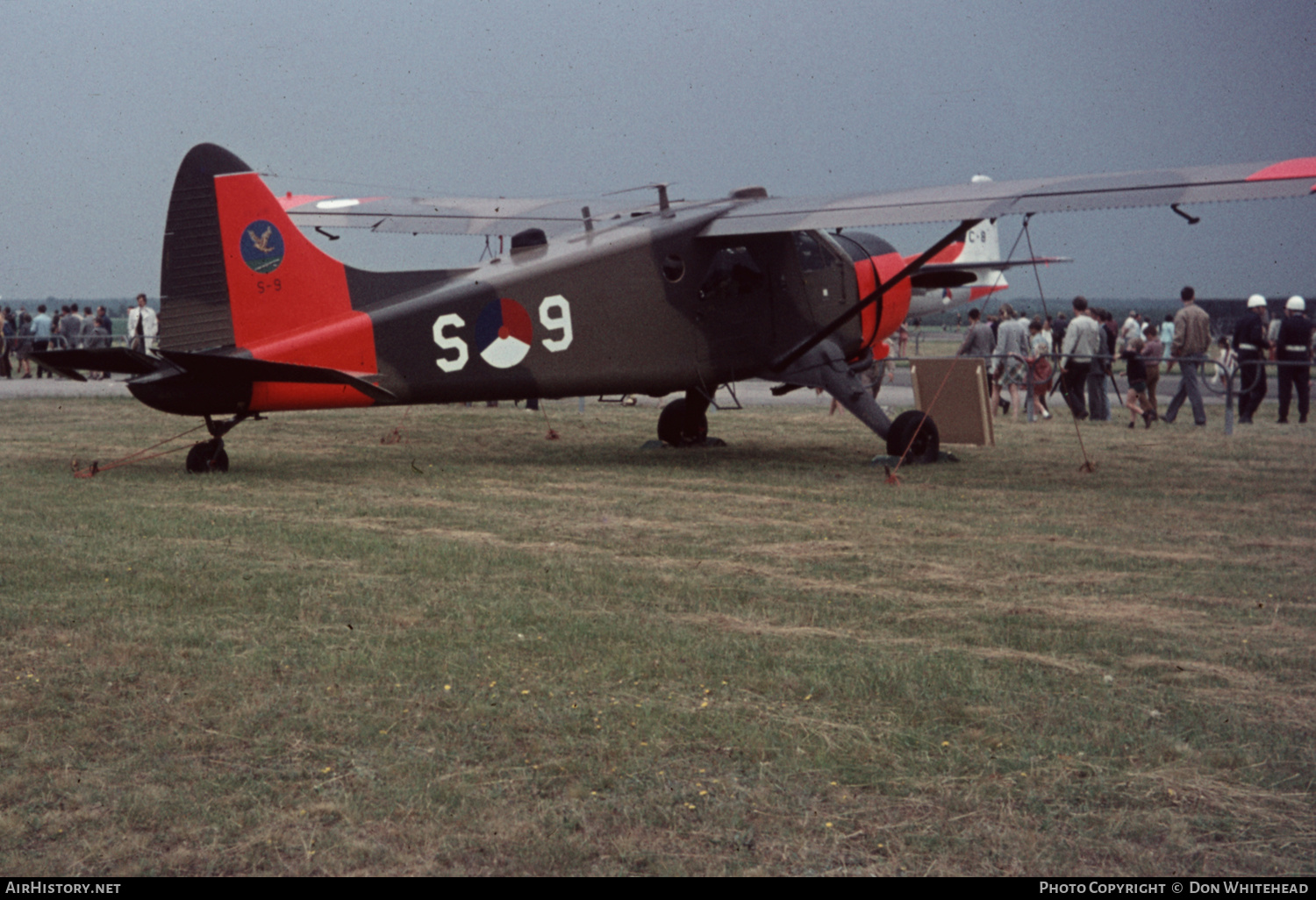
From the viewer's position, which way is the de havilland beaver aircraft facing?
facing away from the viewer and to the right of the viewer

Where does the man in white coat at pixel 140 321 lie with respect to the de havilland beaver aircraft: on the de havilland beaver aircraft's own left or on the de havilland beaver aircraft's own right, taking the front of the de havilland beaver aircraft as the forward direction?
on the de havilland beaver aircraft's own left

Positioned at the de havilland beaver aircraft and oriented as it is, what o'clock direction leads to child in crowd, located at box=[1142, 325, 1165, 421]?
The child in crowd is roughly at 12 o'clock from the de havilland beaver aircraft.

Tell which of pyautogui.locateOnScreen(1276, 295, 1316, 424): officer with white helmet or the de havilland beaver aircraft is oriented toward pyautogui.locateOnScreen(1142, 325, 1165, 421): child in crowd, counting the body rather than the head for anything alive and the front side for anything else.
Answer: the de havilland beaver aircraft

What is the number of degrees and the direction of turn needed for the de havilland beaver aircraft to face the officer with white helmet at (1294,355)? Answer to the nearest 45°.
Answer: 0° — it already faces them
